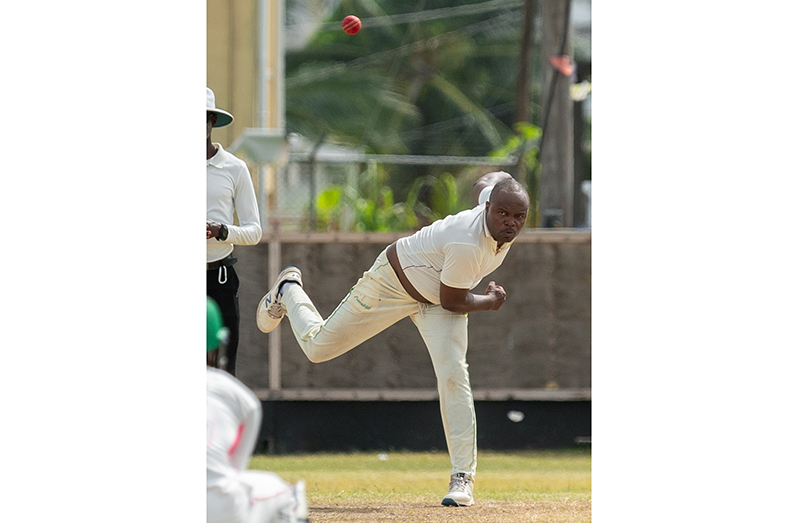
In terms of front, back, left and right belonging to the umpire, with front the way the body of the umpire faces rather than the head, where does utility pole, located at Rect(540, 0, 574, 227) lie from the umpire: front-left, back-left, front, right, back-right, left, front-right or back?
back-left

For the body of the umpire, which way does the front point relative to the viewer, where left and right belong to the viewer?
facing the viewer

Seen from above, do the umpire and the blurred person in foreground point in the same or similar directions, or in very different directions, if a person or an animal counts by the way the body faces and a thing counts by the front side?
very different directions

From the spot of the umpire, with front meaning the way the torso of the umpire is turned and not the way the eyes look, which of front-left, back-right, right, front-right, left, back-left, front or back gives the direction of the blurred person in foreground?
front

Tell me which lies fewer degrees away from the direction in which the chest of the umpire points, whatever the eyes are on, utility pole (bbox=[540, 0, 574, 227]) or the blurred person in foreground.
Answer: the blurred person in foreground

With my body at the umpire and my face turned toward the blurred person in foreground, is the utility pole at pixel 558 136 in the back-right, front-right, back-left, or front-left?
back-left

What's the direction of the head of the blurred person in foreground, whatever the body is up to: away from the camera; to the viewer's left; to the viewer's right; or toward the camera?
away from the camera

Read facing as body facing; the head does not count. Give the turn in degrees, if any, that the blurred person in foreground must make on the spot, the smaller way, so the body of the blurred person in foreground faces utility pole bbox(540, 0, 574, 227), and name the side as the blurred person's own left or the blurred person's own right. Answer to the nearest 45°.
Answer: approximately 45° to the blurred person's own right

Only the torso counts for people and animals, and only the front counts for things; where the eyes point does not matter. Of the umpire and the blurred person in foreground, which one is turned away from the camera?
the blurred person in foreground

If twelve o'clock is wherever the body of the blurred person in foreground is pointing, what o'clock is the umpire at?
The umpire is roughly at 12 o'clock from the blurred person in foreground.

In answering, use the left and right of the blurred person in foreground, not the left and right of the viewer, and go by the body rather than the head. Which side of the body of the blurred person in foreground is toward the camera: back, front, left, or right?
back

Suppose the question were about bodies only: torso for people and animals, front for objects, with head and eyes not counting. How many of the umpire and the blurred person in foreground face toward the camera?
1

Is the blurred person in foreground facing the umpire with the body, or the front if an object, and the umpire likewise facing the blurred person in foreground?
yes

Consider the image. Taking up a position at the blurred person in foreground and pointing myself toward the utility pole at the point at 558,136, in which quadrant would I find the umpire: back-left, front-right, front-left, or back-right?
front-left
